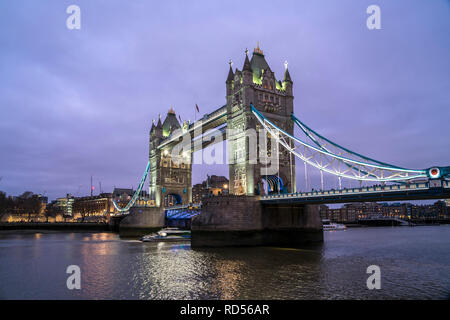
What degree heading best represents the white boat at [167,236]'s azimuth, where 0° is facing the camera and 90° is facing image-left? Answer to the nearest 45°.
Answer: approximately 90°
